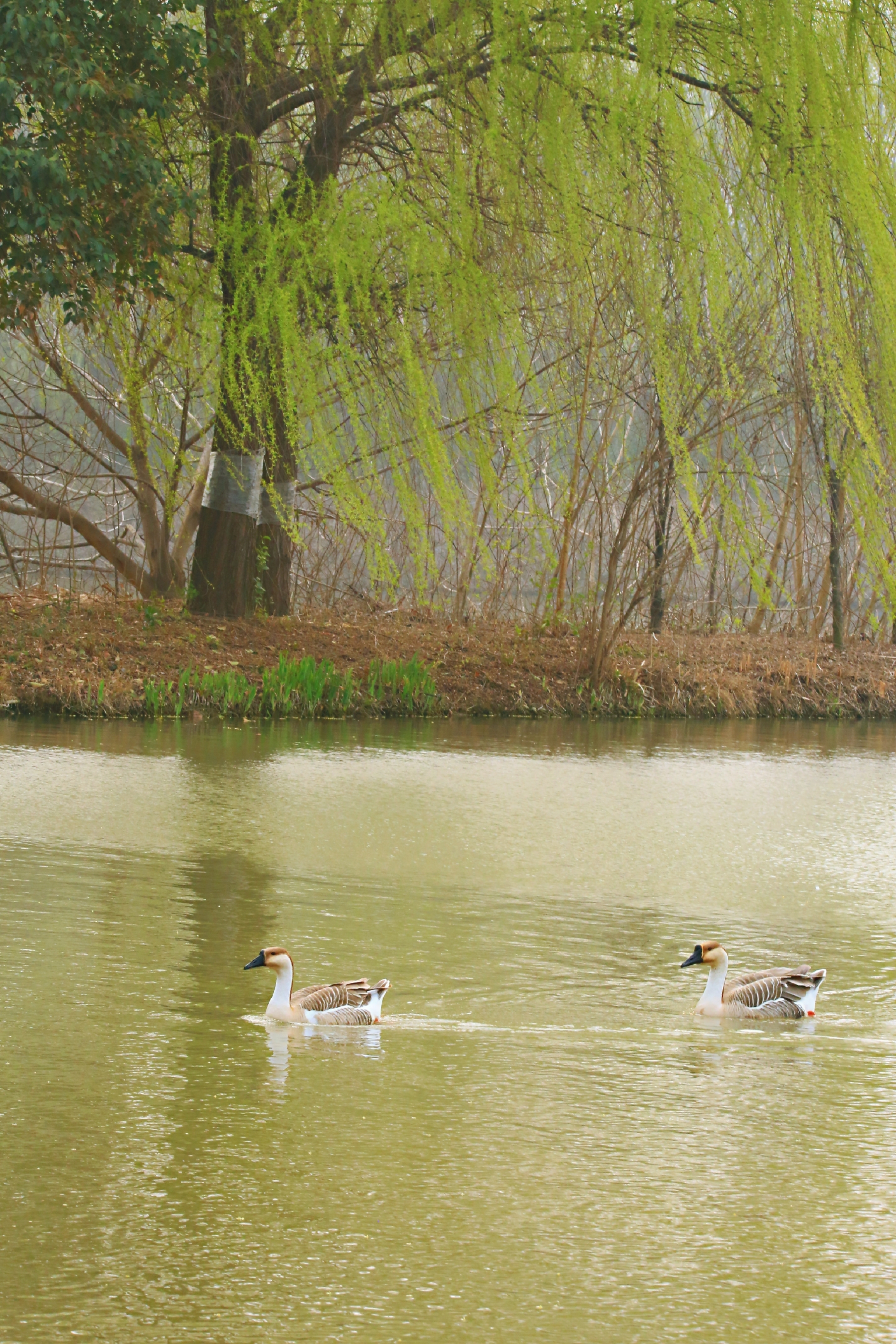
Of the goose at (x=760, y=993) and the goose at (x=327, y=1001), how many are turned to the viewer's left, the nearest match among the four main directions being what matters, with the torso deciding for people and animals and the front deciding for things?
2

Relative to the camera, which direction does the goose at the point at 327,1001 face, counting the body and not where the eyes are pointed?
to the viewer's left

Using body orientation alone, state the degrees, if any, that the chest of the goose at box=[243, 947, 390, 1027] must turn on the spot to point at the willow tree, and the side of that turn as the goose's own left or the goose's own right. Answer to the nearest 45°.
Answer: approximately 90° to the goose's own right

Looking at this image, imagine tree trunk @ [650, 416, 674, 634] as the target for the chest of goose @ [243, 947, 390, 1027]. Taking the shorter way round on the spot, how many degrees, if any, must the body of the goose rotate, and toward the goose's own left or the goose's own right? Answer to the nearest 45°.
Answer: approximately 90° to the goose's own right

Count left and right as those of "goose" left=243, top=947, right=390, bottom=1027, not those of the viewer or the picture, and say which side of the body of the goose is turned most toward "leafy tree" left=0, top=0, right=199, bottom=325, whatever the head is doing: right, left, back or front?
right

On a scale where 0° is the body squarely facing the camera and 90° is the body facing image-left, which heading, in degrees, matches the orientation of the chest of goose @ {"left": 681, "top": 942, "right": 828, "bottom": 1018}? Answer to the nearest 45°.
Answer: approximately 90°

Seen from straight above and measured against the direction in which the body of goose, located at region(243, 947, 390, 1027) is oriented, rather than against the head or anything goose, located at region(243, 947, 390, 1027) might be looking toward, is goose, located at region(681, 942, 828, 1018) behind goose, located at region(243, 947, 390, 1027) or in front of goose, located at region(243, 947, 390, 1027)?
behind
